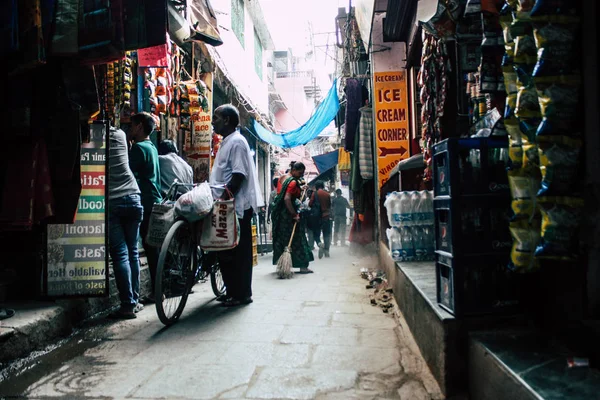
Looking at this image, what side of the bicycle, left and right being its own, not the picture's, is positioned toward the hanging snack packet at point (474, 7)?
left

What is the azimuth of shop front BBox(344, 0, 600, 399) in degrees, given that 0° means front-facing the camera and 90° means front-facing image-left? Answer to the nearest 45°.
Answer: approximately 90°

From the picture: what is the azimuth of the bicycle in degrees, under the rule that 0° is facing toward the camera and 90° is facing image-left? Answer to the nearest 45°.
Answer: approximately 45°

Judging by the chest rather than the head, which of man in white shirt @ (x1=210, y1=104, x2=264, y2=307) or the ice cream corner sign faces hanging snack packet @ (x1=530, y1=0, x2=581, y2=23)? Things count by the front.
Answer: the ice cream corner sign

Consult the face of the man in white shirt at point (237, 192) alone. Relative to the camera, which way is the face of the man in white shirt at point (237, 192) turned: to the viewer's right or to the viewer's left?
to the viewer's left

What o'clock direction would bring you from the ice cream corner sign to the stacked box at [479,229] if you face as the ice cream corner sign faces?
The stacked box is roughly at 12 o'clock from the ice cream corner sign.
